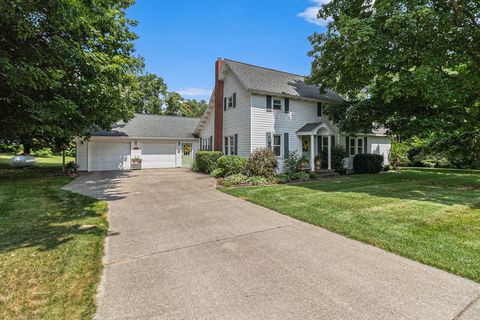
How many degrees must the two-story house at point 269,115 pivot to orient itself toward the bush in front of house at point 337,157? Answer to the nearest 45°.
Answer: approximately 45° to its left

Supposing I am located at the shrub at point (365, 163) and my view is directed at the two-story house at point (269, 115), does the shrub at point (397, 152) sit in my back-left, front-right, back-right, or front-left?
back-right

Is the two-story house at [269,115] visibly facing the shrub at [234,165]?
no

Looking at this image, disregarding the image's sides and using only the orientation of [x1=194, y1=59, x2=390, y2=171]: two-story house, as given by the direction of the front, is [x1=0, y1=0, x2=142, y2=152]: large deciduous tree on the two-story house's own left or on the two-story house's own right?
on the two-story house's own right

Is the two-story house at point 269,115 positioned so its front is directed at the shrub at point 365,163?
no

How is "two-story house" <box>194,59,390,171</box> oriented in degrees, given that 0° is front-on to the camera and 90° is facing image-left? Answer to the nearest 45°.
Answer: approximately 315°

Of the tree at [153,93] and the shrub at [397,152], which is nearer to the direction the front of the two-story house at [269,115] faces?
the shrub

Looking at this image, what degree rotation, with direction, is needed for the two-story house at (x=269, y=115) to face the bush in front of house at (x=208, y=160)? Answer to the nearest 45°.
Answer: approximately 135° to its right

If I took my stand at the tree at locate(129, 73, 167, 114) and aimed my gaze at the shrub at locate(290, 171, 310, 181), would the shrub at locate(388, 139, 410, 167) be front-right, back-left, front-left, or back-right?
front-left

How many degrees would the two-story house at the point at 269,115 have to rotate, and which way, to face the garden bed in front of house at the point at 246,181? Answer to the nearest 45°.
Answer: approximately 45° to its right

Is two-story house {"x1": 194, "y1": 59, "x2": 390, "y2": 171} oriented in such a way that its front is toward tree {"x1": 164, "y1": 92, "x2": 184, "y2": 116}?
no

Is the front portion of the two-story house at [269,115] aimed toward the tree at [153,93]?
no

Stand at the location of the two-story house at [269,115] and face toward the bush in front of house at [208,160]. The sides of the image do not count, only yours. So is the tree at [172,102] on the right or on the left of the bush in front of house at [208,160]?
right
